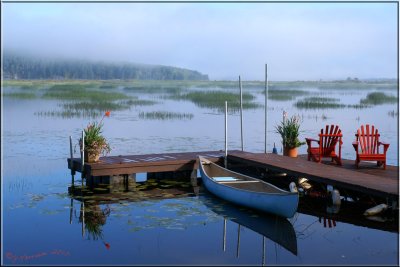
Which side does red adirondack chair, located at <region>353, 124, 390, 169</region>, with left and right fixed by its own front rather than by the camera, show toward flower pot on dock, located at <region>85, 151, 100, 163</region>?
right

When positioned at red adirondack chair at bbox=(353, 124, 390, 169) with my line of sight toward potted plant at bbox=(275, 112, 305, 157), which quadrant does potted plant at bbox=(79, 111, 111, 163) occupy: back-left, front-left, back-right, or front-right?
front-left

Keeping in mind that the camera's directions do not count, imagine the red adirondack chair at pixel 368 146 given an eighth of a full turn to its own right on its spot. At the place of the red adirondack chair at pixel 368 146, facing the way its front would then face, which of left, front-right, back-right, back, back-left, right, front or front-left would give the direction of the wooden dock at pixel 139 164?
front-right

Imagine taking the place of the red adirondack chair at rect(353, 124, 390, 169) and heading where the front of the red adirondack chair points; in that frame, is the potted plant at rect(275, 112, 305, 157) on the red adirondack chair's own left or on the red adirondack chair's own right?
on the red adirondack chair's own right

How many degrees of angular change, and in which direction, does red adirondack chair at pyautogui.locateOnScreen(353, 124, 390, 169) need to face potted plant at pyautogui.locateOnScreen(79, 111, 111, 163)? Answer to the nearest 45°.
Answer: approximately 90° to its right

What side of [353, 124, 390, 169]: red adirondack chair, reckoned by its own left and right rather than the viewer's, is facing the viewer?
front
